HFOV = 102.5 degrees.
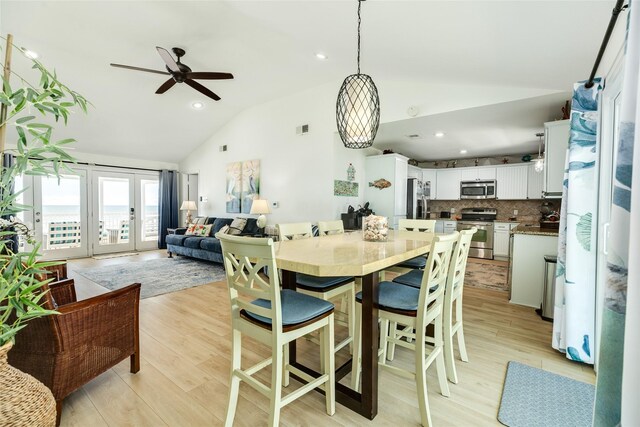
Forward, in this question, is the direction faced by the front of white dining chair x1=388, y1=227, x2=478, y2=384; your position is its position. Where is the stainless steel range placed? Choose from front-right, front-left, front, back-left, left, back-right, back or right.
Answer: front-right

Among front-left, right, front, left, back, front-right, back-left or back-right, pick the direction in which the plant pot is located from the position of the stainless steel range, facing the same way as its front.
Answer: front

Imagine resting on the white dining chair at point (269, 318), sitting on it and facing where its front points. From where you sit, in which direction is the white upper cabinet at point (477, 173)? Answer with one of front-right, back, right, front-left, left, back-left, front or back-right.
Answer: front

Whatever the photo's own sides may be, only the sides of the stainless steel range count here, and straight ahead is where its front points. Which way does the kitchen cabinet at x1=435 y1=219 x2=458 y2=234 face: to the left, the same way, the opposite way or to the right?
the same way

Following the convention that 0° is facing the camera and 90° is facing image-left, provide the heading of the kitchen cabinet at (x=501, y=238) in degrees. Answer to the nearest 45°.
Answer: approximately 0°

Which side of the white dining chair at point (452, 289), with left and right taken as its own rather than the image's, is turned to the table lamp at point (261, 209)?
front

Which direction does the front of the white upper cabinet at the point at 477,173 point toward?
toward the camera

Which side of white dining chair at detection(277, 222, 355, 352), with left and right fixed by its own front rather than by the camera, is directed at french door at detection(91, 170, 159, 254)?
back

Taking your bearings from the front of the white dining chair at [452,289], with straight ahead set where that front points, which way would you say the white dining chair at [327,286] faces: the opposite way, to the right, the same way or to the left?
the opposite way

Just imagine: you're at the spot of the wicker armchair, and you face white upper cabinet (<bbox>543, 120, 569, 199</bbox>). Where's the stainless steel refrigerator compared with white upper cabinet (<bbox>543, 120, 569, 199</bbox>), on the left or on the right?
left

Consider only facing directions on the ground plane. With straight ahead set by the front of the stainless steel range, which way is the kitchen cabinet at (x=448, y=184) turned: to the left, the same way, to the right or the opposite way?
the same way

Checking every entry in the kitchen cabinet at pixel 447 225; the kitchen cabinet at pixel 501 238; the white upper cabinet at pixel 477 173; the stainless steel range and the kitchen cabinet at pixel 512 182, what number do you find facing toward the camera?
5

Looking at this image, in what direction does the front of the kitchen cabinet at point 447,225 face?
toward the camera

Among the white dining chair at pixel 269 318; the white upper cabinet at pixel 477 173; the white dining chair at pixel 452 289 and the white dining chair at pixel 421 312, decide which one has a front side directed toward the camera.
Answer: the white upper cabinet

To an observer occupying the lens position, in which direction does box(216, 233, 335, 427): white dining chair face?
facing away from the viewer and to the right of the viewer

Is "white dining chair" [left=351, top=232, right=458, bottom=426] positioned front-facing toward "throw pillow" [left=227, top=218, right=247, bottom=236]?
yes

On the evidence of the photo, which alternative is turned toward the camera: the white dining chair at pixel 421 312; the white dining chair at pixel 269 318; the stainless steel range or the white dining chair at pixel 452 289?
the stainless steel range

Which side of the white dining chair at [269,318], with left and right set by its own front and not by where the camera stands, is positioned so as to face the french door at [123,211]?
left

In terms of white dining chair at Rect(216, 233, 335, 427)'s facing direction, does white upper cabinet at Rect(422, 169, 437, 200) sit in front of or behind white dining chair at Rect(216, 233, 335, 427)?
in front

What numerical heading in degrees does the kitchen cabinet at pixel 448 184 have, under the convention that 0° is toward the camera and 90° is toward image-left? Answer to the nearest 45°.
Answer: approximately 0°
